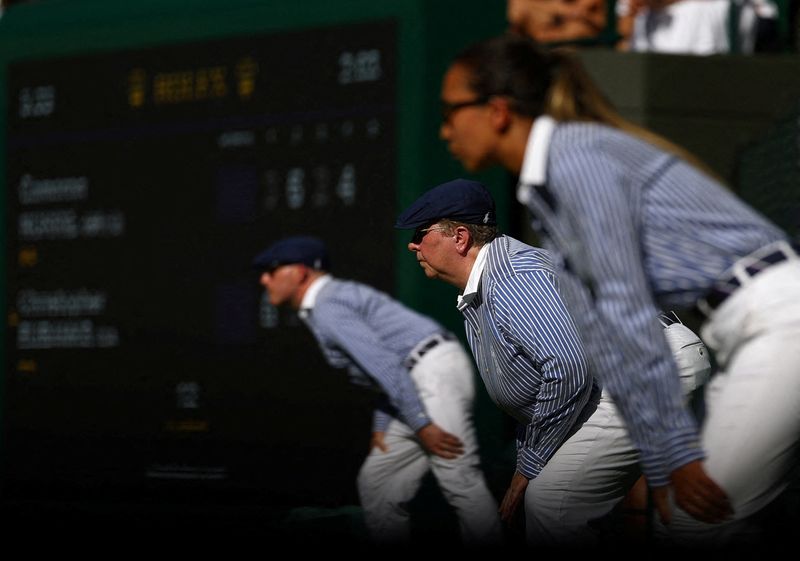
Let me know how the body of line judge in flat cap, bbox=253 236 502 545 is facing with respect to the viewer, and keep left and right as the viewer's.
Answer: facing to the left of the viewer

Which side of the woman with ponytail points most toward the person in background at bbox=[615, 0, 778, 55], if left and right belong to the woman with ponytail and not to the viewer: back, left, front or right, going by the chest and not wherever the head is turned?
right

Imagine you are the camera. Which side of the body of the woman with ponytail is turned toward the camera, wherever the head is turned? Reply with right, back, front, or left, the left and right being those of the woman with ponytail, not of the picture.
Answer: left

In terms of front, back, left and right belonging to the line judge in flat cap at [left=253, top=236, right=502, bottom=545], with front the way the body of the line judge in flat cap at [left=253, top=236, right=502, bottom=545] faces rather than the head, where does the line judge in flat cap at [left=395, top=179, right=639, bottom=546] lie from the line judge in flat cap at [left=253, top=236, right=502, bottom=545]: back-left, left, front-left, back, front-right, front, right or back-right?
left

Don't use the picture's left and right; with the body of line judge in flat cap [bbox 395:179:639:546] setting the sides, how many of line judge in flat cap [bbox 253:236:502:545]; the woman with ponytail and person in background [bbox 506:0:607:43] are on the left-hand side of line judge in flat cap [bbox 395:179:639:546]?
1

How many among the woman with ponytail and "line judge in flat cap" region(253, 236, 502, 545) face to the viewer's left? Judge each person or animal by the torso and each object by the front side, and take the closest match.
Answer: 2

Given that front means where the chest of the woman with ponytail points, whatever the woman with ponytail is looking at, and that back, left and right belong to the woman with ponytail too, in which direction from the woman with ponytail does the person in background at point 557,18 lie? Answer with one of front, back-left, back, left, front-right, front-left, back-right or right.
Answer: right

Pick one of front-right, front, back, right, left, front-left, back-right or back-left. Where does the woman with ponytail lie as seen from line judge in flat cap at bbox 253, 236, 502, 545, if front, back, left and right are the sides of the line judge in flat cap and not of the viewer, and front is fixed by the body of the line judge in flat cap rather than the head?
left

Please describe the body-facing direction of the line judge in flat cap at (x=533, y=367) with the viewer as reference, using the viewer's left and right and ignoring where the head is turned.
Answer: facing to the left of the viewer

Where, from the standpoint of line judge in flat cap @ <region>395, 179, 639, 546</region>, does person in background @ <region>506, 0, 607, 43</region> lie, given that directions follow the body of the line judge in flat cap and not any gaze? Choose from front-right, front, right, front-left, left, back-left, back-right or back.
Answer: right

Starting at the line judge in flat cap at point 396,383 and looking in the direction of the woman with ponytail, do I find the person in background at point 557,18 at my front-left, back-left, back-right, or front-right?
back-left

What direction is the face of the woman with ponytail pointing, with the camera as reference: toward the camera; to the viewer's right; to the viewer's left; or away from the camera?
to the viewer's left
